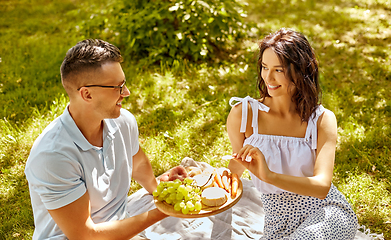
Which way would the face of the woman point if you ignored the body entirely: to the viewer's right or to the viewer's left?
to the viewer's left

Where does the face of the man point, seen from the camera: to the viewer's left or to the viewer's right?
to the viewer's right

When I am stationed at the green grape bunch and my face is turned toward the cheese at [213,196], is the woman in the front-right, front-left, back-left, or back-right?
front-left

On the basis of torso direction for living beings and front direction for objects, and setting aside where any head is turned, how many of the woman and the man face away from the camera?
0

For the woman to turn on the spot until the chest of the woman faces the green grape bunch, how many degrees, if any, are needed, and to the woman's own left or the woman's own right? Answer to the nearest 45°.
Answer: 0° — they already face it

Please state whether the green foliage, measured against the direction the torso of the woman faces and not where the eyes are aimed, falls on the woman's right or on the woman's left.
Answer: on the woman's right

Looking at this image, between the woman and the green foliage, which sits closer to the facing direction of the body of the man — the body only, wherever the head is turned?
the woman

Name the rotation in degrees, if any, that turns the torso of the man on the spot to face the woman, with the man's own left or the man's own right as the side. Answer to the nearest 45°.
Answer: approximately 45° to the man's own left

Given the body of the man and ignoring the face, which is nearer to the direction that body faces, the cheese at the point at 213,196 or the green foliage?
the cheese

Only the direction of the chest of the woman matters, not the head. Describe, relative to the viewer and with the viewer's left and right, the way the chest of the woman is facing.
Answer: facing the viewer and to the left of the viewer

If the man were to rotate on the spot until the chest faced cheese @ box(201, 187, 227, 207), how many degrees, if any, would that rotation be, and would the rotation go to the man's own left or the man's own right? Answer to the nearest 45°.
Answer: approximately 45° to the man's own left
